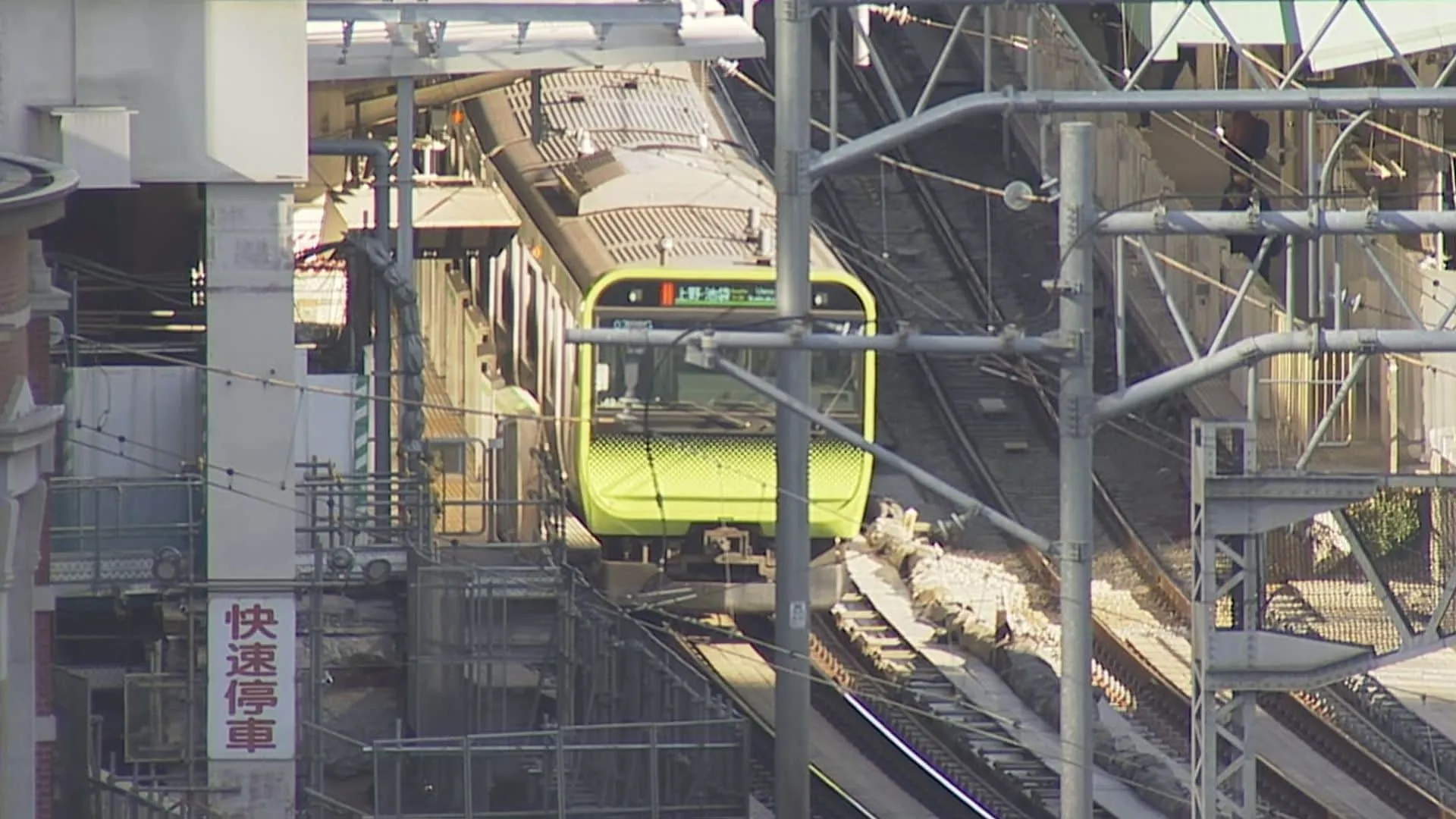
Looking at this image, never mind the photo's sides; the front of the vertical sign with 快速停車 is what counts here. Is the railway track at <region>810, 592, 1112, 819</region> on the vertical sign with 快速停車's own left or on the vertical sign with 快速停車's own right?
on the vertical sign with 快速停車's own left

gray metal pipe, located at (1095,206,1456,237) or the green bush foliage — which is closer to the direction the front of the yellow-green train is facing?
the gray metal pipe

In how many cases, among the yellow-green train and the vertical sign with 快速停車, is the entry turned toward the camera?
2

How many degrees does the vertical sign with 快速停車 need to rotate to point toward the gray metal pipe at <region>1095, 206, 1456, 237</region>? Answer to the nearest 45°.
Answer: approximately 45° to its left

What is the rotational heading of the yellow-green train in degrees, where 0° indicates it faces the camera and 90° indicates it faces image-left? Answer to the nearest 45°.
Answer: approximately 0°

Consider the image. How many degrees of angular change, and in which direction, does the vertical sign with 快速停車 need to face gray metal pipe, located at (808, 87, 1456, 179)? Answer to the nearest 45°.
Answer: approximately 45° to its left
